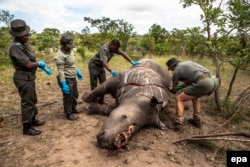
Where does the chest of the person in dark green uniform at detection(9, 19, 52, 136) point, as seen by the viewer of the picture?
to the viewer's right

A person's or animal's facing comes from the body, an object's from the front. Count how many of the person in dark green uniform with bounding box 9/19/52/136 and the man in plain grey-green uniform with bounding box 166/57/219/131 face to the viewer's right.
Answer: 1

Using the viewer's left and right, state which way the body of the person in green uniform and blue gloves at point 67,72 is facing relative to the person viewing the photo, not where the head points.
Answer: facing the viewer and to the right of the viewer

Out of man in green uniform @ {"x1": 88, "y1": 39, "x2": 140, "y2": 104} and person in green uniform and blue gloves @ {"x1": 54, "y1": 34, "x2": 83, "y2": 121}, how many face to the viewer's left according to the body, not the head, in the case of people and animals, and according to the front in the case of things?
0

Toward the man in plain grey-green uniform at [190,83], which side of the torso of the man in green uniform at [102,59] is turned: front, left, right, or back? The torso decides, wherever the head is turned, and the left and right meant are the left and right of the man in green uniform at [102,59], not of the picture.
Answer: front

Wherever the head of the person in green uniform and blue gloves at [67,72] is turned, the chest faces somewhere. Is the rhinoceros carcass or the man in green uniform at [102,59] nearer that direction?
the rhinoceros carcass

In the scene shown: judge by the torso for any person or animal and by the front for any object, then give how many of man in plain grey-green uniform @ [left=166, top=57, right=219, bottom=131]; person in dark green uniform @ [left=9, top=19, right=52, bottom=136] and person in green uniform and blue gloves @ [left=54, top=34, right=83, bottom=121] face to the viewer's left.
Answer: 1

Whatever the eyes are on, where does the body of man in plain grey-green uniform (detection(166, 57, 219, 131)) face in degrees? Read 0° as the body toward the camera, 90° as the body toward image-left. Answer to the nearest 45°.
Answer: approximately 90°

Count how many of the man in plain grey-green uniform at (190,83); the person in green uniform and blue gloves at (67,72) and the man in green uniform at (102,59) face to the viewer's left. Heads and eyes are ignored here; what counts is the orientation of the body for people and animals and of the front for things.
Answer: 1

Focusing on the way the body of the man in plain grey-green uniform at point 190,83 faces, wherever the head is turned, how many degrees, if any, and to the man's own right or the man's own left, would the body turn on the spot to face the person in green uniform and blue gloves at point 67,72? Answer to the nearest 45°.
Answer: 0° — they already face them

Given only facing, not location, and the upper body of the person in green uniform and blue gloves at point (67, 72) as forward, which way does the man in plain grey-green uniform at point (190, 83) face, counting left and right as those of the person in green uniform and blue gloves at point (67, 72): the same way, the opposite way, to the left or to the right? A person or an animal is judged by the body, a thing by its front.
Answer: the opposite way
